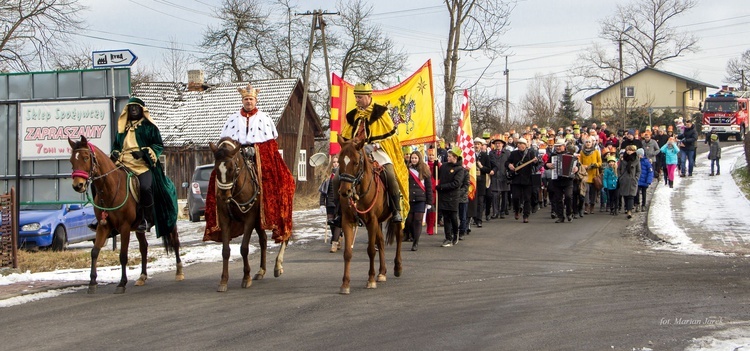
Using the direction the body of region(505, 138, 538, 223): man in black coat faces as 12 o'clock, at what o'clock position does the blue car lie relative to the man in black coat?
The blue car is roughly at 2 o'clock from the man in black coat.

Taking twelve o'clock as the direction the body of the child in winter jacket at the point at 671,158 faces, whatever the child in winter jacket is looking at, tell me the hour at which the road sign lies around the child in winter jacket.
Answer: The road sign is roughly at 1 o'clock from the child in winter jacket.

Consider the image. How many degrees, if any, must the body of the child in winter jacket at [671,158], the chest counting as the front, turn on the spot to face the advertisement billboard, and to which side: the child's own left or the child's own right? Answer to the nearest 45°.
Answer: approximately 45° to the child's own right

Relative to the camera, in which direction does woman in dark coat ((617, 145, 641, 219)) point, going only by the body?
toward the camera

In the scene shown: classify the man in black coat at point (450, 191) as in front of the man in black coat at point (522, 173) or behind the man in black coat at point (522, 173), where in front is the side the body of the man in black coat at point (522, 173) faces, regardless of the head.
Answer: in front

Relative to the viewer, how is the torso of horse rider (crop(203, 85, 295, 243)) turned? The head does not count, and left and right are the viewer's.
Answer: facing the viewer

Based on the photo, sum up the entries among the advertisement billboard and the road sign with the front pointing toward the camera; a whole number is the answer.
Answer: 2

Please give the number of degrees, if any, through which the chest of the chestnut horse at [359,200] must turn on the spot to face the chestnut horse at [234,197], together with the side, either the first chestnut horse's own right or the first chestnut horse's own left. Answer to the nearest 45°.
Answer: approximately 45° to the first chestnut horse's own right

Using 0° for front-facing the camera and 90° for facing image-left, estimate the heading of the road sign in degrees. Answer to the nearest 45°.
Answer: approximately 0°

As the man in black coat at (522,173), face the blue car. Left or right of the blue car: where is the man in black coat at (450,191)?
left

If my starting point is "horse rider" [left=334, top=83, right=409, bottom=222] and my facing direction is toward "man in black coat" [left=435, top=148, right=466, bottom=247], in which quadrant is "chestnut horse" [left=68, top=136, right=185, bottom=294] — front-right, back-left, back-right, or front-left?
back-left

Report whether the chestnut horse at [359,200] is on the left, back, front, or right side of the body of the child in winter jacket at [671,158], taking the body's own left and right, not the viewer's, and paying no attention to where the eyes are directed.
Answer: front

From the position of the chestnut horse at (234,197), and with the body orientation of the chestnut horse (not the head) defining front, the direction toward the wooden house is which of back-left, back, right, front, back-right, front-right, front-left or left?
back-right

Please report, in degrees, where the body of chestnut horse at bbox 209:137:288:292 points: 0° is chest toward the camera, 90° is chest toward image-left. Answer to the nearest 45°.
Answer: approximately 45°
